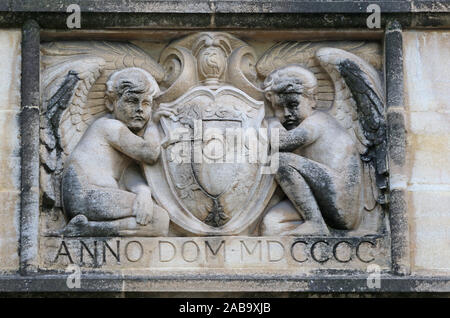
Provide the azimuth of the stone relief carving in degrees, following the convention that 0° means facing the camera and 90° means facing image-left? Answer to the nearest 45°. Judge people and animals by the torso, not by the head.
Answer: approximately 0°
